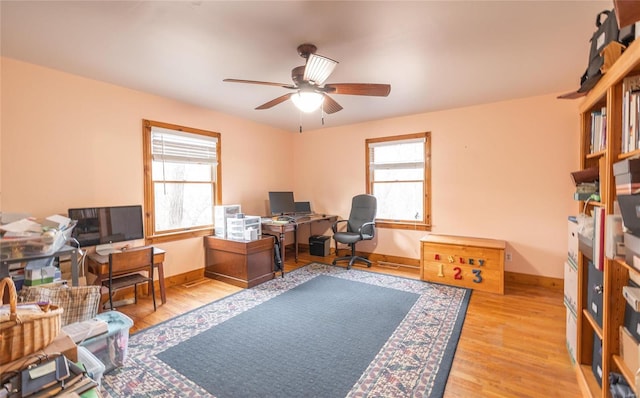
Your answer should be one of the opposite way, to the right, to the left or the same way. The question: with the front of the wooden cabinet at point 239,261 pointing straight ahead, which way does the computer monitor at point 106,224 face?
to the left

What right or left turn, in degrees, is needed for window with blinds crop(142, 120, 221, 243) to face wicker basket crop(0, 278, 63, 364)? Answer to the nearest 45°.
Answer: approximately 45° to its right

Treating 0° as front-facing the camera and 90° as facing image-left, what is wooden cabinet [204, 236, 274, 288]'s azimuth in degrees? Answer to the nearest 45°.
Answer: approximately 45°

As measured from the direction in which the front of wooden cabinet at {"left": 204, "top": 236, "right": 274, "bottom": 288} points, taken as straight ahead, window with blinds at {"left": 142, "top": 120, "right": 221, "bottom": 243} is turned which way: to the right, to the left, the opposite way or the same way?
to the left

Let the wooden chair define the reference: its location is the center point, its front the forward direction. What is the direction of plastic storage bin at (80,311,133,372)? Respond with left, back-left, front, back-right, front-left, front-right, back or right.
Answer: back-left

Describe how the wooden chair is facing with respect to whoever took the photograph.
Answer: facing away from the viewer and to the left of the viewer

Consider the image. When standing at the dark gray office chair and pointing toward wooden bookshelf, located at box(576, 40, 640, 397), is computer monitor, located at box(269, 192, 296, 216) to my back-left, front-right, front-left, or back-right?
back-right

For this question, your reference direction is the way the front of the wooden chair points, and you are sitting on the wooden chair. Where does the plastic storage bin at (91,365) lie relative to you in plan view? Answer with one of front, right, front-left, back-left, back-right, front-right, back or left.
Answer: back-left

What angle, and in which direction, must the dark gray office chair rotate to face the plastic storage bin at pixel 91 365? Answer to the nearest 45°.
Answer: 0° — it already faces it

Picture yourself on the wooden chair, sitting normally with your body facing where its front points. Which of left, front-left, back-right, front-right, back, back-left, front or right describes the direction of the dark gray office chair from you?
back-right

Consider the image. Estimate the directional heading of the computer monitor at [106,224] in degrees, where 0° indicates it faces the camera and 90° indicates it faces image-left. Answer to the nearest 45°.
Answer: approximately 315°

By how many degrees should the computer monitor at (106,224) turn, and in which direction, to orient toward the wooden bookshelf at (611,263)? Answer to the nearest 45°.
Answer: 0° — it already faces it

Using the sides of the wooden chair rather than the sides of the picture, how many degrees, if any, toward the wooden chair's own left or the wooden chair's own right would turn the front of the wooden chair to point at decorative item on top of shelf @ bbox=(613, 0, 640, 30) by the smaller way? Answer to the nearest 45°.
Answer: approximately 180°

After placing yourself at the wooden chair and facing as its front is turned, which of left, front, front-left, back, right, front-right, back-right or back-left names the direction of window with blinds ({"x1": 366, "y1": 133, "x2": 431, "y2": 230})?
back-right
